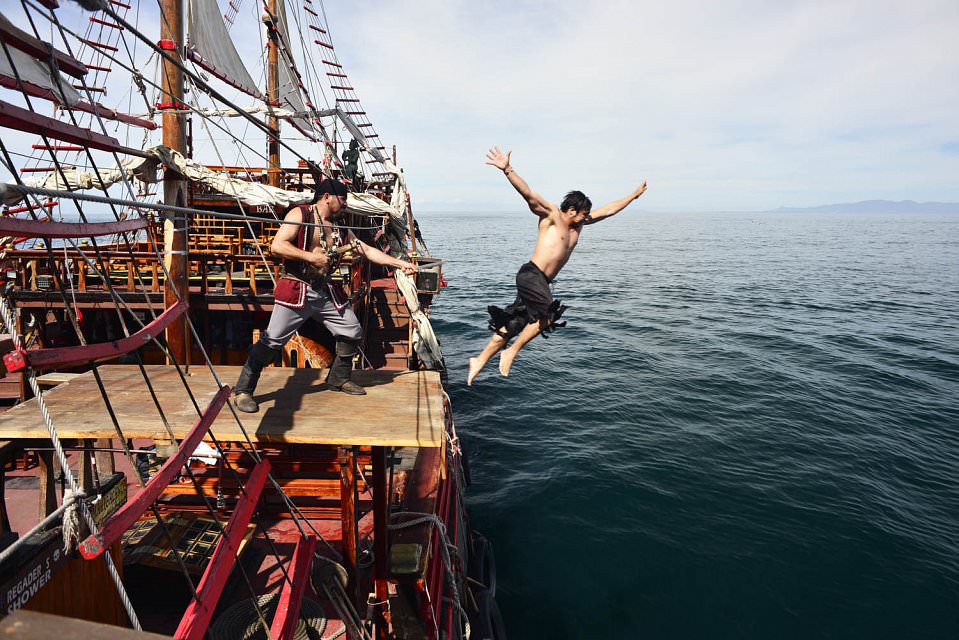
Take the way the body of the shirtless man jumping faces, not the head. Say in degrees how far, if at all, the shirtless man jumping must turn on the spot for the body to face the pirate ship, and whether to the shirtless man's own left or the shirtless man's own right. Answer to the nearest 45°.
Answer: approximately 90° to the shirtless man's own right

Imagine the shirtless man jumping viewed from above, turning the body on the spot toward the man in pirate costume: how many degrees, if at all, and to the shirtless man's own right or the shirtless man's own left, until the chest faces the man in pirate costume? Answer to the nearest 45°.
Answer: approximately 90° to the shirtless man's own right

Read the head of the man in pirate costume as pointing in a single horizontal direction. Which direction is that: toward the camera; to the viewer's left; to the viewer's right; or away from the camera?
to the viewer's right

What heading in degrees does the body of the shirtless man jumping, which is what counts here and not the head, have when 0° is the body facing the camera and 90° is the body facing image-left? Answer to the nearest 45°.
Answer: approximately 315°
